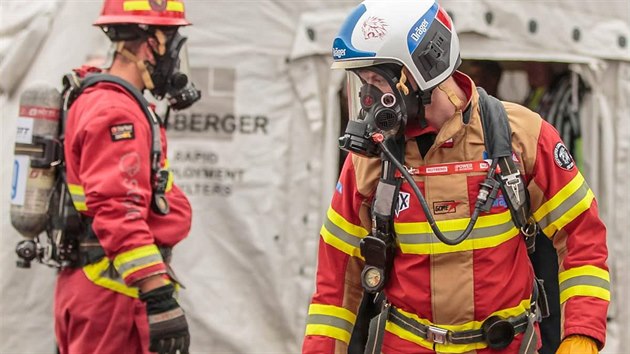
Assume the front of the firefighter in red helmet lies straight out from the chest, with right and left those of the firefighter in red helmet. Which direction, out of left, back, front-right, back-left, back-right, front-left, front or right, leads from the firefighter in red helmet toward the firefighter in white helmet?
front-right

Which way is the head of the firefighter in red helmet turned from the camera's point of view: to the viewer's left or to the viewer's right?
to the viewer's right

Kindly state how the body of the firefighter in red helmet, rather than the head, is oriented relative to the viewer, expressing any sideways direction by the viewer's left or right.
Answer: facing to the right of the viewer
